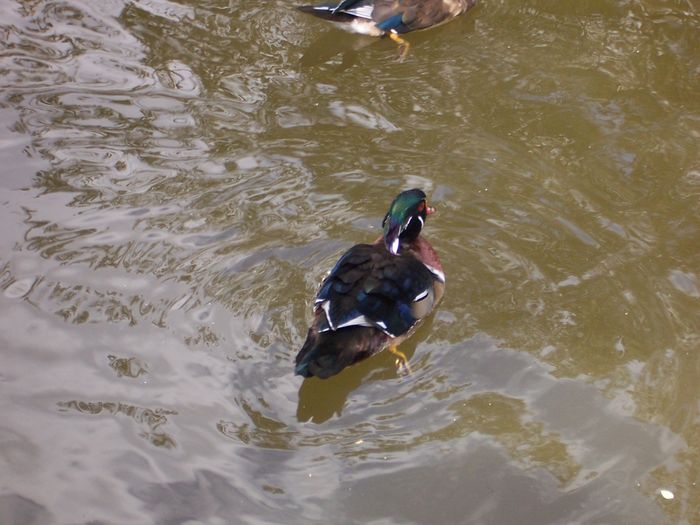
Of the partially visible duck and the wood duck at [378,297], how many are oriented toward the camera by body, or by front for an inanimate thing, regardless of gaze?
0

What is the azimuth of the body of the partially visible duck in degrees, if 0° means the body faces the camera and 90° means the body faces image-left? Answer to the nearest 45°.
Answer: approximately 270°

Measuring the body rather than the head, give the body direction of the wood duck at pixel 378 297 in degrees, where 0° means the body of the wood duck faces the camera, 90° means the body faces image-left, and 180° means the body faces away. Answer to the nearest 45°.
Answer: approximately 225°

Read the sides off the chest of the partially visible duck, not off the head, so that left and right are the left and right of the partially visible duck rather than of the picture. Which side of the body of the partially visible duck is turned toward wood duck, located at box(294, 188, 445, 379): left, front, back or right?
right

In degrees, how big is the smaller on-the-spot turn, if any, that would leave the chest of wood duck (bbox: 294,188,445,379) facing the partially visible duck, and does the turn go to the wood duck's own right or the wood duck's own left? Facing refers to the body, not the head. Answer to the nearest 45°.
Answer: approximately 45° to the wood duck's own left
